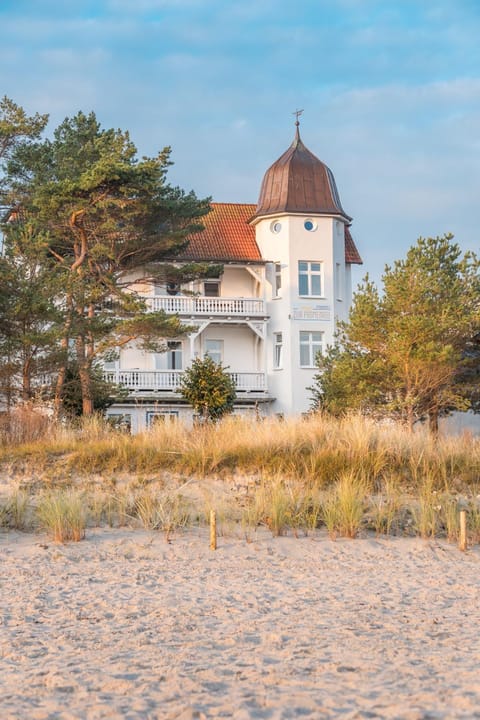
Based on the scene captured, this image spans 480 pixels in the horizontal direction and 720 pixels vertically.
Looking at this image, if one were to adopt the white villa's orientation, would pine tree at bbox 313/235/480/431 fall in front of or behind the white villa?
in front

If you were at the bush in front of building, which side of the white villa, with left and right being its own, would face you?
front

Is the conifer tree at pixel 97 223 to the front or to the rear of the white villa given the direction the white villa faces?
to the front

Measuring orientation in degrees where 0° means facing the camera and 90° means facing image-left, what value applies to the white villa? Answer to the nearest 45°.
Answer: approximately 0°
